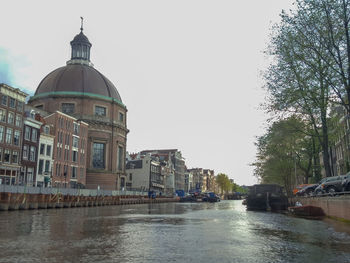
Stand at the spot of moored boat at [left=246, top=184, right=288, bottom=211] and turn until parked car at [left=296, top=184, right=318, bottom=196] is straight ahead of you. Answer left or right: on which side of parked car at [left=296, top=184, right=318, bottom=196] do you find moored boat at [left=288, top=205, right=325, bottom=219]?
right

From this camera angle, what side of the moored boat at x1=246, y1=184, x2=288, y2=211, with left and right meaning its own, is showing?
back
